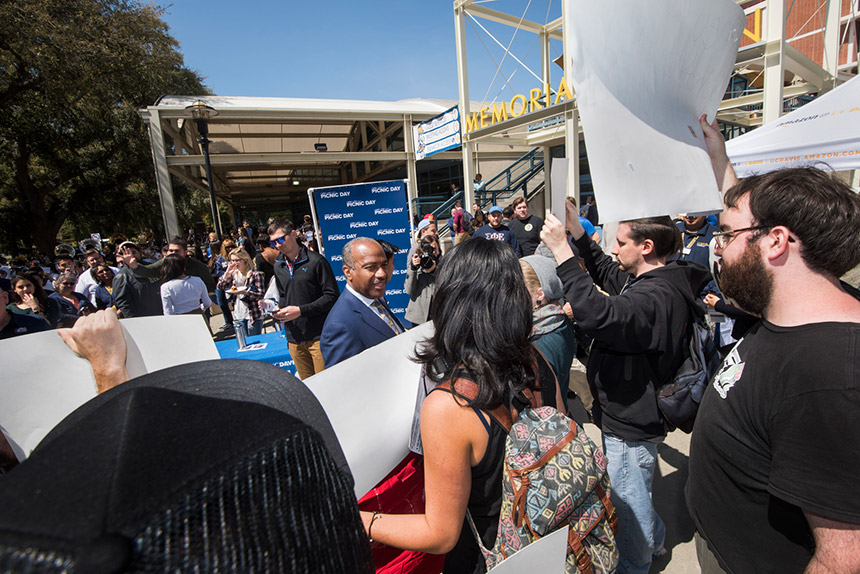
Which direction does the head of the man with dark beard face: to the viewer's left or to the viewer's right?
to the viewer's left

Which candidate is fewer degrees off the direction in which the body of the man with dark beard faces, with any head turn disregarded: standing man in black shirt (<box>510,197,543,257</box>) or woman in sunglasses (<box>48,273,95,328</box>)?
the woman in sunglasses

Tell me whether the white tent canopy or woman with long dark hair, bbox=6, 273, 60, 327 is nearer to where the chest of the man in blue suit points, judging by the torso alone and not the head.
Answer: the white tent canopy

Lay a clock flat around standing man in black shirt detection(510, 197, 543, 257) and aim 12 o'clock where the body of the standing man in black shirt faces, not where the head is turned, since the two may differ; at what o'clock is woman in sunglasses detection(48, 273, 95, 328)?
The woman in sunglasses is roughly at 2 o'clock from the standing man in black shirt.

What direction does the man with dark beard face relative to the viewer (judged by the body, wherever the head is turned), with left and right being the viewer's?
facing to the left of the viewer

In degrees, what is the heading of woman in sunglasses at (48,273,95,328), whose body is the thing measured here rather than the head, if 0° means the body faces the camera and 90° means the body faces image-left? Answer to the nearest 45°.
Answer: approximately 315°

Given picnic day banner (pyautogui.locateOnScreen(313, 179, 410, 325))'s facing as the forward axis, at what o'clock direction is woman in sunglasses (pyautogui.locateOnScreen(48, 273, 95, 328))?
The woman in sunglasses is roughly at 3 o'clock from the picnic day banner.

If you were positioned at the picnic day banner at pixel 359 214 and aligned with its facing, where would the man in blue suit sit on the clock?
The man in blue suit is roughly at 12 o'clock from the picnic day banner.

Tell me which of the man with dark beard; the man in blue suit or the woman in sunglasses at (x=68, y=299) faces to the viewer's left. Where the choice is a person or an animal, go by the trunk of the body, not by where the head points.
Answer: the man with dark beard

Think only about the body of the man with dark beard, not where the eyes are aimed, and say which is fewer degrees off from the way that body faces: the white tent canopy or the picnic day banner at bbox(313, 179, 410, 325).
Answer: the picnic day banner

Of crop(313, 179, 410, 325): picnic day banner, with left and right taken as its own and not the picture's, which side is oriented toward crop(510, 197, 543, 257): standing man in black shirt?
left

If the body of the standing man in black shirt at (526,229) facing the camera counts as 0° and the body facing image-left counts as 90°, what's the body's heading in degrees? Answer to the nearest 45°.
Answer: approximately 0°
